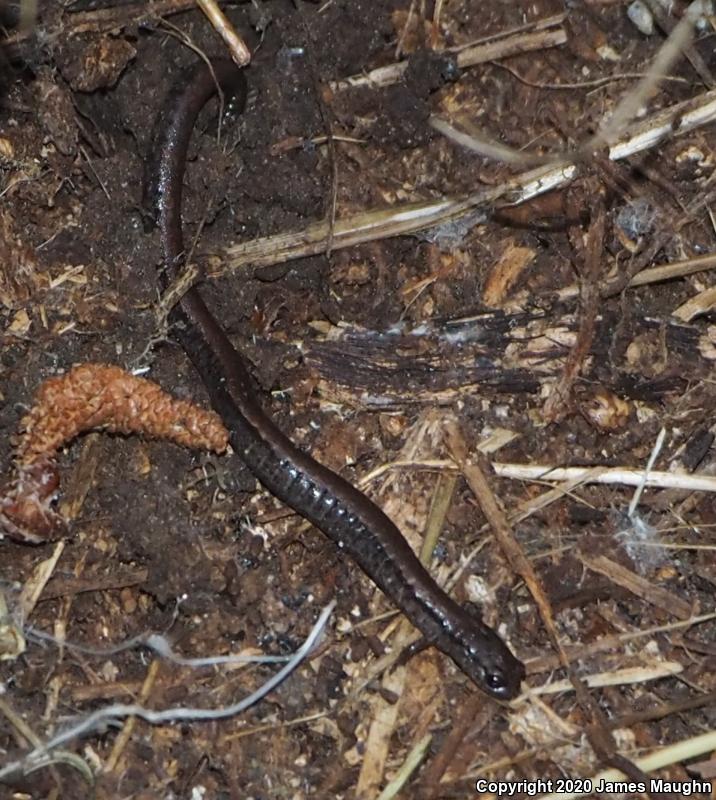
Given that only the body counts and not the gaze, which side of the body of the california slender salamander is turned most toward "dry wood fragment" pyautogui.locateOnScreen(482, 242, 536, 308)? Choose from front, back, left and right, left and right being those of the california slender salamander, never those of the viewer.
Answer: left

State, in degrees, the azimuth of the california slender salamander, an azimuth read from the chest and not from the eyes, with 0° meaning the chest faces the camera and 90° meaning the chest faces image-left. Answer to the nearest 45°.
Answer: approximately 315°
